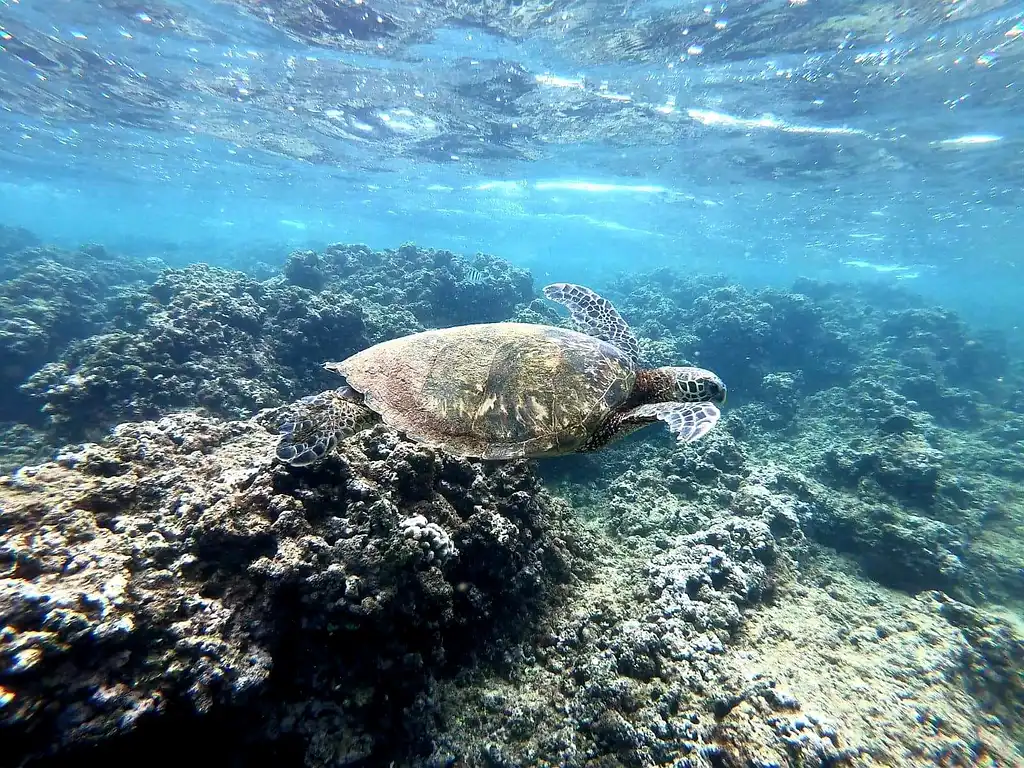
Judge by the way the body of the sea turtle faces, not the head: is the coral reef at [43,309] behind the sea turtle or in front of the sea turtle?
behind

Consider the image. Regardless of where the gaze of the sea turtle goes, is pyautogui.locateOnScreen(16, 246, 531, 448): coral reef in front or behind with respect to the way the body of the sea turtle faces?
behind

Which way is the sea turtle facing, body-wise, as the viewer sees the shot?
to the viewer's right
